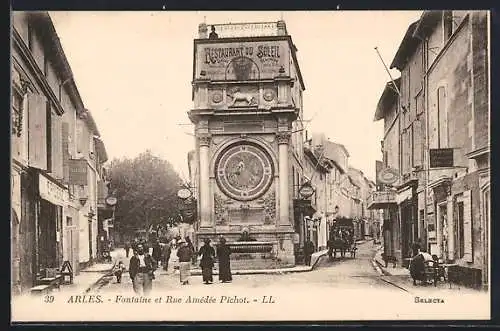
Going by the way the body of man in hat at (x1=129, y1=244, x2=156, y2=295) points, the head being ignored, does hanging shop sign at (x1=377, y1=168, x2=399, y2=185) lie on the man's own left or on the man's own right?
on the man's own left

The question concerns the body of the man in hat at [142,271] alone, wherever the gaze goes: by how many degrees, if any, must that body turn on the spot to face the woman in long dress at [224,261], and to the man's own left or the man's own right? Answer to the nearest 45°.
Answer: approximately 90° to the man's own left

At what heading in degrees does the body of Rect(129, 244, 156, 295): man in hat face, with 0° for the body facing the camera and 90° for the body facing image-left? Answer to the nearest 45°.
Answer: approximately 0°
